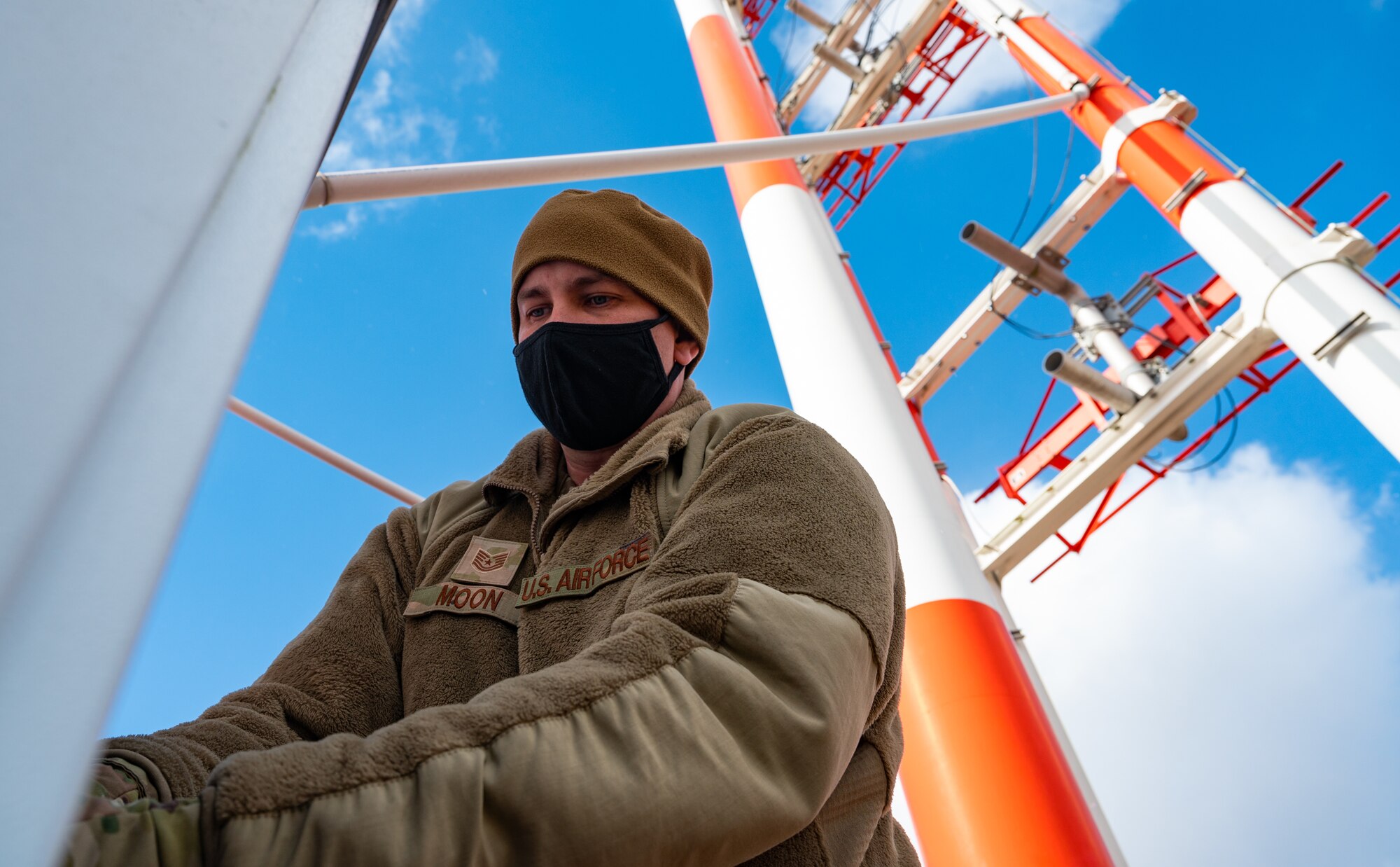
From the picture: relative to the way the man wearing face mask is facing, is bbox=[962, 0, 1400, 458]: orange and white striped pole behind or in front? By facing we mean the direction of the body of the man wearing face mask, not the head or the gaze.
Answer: behind

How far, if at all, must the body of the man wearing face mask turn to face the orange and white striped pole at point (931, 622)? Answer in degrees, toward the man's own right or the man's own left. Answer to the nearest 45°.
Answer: approximately 180°

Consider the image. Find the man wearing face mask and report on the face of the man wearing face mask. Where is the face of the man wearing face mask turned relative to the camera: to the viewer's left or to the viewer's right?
to the viewer's left

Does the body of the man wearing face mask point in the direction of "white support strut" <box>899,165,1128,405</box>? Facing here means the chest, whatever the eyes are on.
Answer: no

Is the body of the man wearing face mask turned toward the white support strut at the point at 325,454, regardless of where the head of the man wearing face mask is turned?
no
